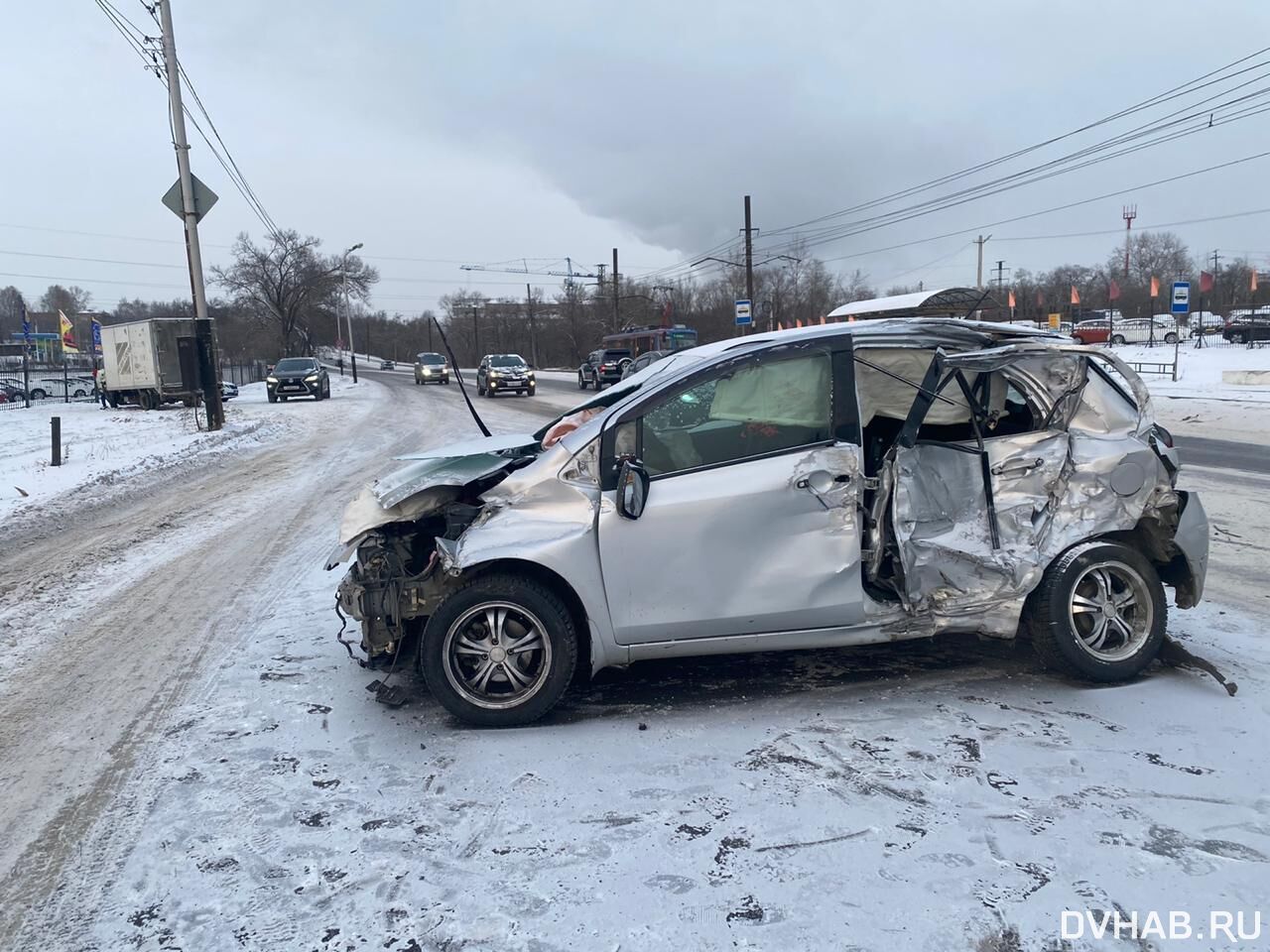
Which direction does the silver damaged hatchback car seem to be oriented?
to the viewer's left

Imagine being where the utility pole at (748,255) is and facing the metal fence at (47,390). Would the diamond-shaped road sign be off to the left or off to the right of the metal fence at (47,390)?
left

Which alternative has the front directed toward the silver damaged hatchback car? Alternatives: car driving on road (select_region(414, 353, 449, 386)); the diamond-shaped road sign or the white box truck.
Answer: the car driving on road

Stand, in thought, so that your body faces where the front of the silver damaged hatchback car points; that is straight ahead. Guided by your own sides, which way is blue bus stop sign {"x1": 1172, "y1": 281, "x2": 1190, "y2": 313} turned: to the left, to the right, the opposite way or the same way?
to the left

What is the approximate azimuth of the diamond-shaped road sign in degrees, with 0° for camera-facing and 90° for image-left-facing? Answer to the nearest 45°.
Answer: approximately 180°

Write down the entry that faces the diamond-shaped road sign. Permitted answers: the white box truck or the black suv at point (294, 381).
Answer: the black suv

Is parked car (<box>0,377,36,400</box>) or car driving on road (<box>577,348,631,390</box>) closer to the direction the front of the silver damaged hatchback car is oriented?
the parked car

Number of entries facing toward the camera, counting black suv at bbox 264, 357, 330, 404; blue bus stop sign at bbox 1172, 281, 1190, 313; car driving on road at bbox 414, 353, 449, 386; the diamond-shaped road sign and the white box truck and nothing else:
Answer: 3

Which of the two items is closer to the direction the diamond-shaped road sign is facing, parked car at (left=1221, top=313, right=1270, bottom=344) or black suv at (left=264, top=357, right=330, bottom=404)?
the black suv

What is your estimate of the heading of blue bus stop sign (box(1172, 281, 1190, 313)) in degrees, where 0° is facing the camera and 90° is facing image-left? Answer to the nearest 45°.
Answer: approximately 0°
